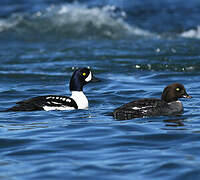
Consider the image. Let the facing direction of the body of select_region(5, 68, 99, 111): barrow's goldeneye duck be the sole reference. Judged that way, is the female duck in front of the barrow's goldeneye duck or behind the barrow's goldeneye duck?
in front

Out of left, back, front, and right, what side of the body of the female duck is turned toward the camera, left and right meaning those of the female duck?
right

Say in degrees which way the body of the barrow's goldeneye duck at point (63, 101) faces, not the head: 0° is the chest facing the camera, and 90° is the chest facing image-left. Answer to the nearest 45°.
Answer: approximately 270°

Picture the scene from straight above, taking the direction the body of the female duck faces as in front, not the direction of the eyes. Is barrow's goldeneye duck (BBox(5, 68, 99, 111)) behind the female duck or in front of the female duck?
behind

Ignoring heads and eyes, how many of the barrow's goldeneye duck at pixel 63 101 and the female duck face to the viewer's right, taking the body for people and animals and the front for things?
2
